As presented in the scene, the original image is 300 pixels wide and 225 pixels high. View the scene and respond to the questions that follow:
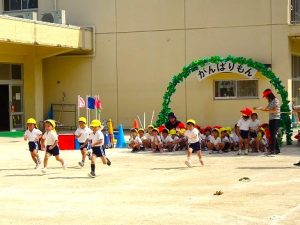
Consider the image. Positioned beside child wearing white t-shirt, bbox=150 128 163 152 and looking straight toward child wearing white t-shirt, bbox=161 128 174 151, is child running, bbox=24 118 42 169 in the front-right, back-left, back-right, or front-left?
back-right

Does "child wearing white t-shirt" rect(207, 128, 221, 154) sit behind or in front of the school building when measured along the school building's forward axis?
in front

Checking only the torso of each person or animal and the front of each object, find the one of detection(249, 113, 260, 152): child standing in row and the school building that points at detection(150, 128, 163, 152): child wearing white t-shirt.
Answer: the school building

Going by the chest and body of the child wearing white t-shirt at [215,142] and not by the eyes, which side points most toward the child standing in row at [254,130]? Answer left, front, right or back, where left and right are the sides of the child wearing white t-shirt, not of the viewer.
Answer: left

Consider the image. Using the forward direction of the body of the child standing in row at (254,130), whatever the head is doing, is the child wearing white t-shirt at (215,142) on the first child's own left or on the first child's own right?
on the first child's own right

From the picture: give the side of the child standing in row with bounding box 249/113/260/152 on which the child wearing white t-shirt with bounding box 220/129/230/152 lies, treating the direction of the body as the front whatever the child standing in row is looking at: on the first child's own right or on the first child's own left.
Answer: on the first child's own right

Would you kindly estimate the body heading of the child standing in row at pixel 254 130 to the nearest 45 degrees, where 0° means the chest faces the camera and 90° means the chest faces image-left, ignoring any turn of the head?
approximately 0°
